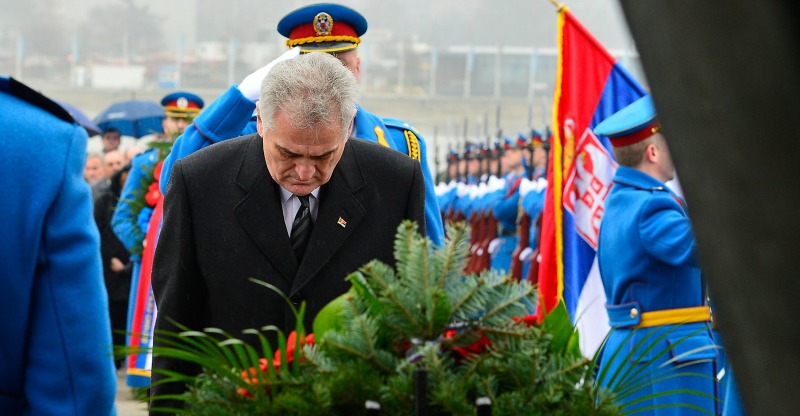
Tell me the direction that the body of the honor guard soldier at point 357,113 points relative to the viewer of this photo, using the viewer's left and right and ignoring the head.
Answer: facing the viewer

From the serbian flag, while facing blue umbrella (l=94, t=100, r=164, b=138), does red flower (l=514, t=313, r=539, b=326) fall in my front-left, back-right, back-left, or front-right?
back-left

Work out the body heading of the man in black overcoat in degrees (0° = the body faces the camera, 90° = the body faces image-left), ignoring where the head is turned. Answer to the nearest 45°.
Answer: approximately 0°

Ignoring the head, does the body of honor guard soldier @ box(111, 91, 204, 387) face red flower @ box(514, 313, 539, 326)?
yes

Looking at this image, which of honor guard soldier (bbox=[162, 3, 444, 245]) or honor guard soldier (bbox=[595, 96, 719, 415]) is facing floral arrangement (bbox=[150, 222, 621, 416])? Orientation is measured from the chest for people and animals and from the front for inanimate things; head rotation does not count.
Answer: honor guard soldier (bbox=[162, 3, 444, 245])

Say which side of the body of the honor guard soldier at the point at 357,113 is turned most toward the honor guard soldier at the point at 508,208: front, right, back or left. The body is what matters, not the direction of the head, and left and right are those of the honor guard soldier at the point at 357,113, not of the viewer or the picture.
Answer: back

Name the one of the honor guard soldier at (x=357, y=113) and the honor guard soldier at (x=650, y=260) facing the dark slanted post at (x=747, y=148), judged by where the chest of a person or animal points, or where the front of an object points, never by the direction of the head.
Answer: the honor guard soldier at (x=357, y=113)

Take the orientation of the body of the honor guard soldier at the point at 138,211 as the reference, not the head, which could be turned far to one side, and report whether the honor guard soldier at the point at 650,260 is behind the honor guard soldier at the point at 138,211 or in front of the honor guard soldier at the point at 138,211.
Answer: in front

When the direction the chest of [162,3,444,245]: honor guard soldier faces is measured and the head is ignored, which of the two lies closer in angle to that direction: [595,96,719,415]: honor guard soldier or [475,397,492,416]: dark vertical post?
the dark vertical post

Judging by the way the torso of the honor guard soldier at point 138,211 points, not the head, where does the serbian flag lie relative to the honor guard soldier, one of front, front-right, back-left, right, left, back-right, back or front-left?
front-left
